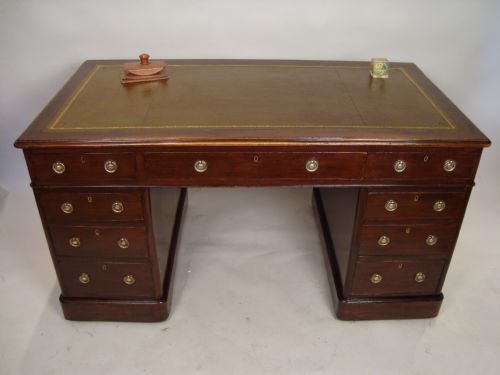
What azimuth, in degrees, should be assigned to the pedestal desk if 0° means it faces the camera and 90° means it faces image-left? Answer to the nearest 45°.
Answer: approximately 0°
